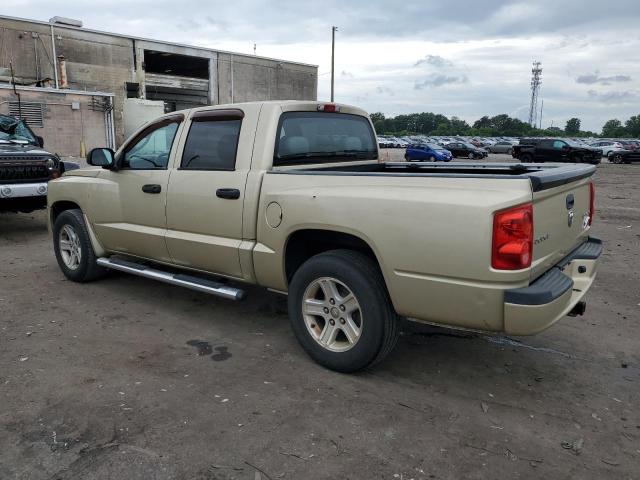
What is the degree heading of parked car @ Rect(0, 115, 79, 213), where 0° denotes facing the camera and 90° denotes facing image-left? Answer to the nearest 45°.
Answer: approximately 0°

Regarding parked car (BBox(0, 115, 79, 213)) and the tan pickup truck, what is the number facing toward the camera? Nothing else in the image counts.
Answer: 1

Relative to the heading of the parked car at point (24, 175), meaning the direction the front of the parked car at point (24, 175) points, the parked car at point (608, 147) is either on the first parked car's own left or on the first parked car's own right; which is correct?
on the first parked car's own left

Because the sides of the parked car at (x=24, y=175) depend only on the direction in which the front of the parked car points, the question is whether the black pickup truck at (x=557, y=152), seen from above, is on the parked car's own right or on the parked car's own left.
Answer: on the parked car's own left

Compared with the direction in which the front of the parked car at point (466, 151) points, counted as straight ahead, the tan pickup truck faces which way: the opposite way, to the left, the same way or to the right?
the opposite way

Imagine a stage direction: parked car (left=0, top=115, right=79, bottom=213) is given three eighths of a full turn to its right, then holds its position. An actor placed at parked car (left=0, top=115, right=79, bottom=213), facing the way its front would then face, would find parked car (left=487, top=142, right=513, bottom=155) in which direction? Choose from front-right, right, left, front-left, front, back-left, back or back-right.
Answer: right

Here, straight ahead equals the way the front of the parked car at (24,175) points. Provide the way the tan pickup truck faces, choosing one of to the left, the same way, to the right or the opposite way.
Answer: the opposite way

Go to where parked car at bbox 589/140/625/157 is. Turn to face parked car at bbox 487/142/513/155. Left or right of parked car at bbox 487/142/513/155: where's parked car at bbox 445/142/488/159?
left

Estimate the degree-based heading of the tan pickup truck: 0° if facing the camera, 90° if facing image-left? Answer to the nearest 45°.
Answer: approximately 135°

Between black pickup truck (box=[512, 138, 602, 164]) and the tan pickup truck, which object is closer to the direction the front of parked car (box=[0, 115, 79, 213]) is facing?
the tan pickup truck
